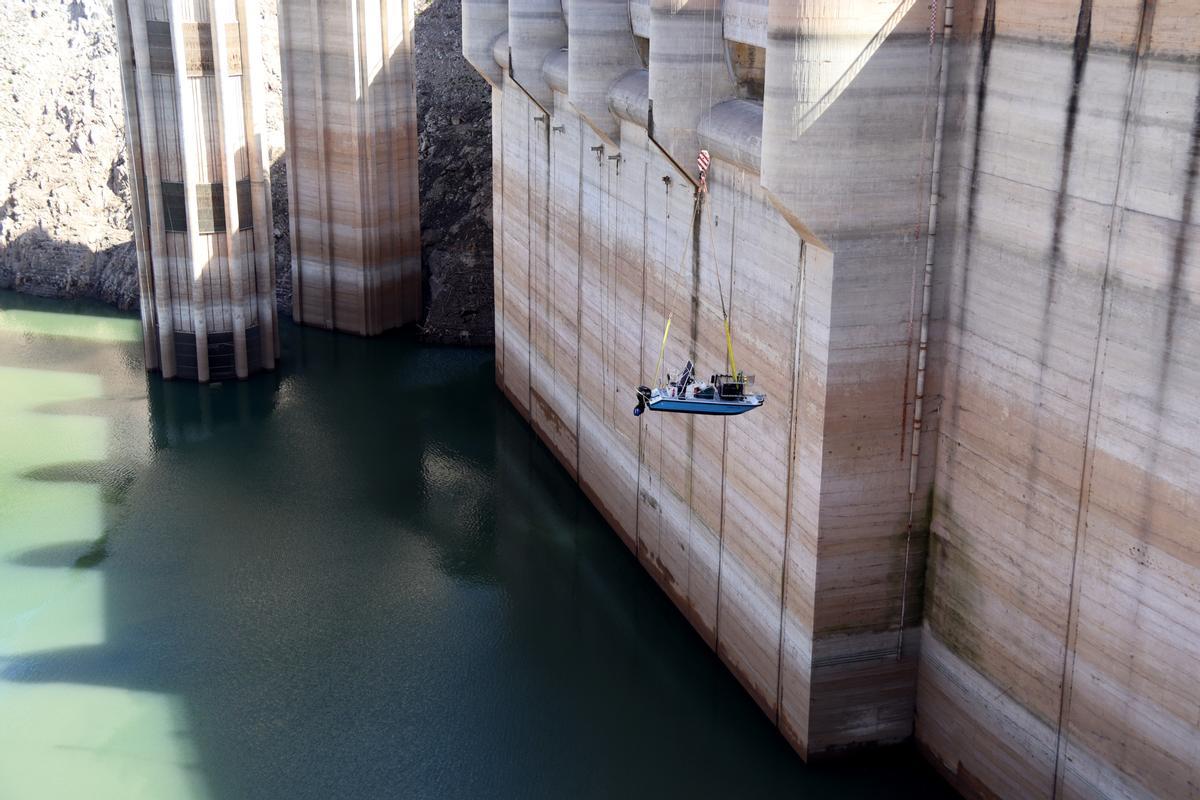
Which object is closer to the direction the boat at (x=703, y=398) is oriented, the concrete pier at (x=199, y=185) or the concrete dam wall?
the concrete dam wall

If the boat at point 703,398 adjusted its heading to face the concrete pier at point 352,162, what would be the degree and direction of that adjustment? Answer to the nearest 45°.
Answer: approximately 135° to its left

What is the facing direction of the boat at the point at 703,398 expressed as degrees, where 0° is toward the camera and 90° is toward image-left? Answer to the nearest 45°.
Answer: approximately 270°
